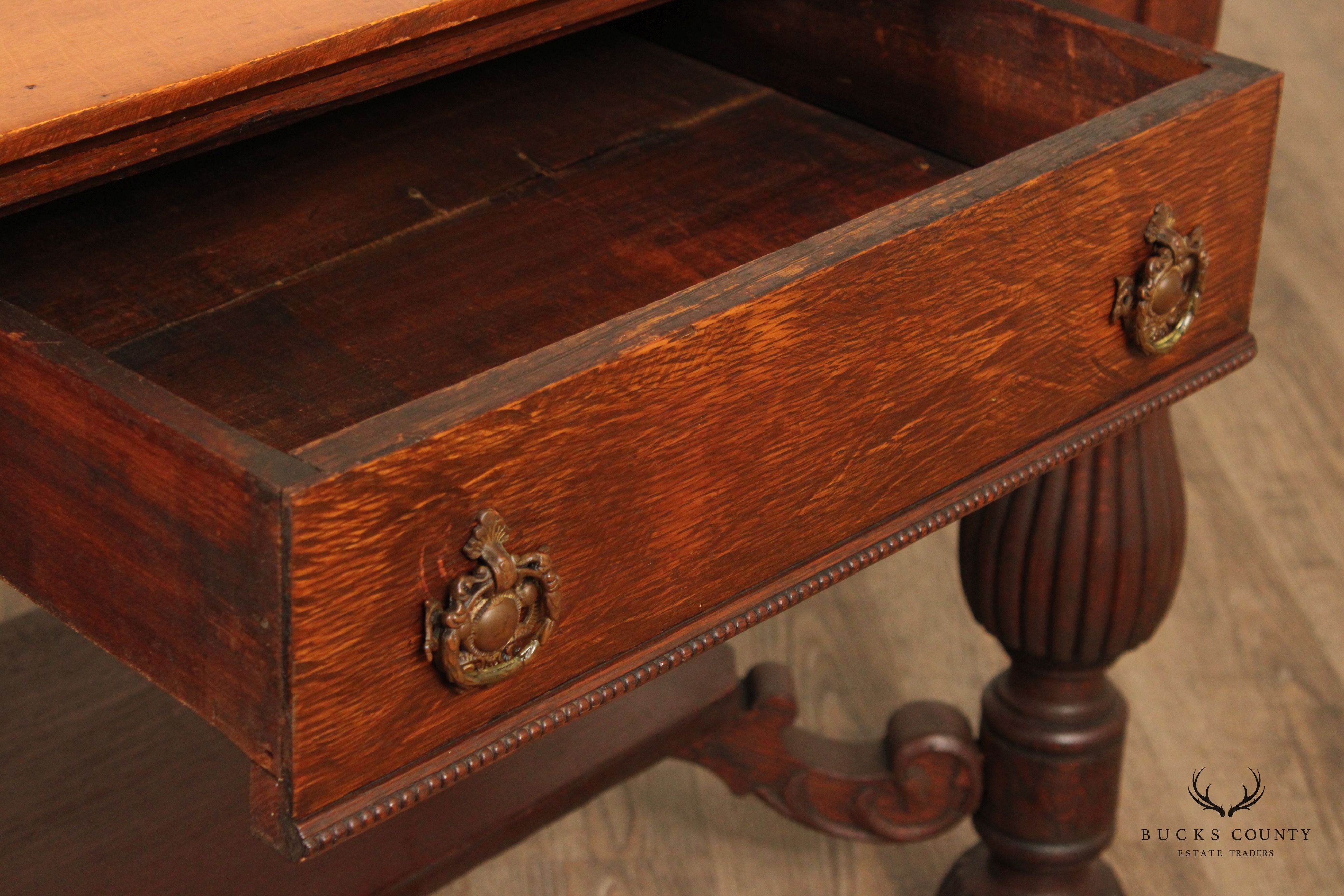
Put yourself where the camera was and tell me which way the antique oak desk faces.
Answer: facing the viewer and to the right of the viewer
